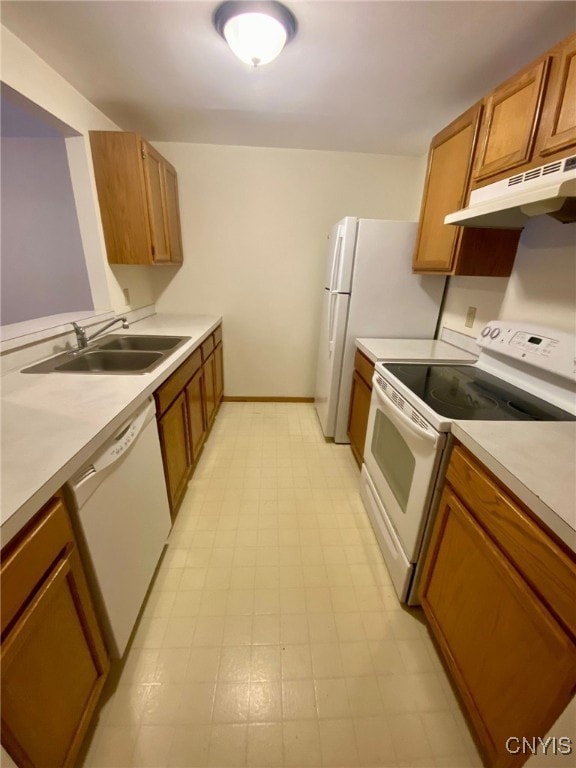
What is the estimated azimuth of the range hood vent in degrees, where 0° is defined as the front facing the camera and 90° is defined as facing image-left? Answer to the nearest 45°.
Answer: approximately 45°

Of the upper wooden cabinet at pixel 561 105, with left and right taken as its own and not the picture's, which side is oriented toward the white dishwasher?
front

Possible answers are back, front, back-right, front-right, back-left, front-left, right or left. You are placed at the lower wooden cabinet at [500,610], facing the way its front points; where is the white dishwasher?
front

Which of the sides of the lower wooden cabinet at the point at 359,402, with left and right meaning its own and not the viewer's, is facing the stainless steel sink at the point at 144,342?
front

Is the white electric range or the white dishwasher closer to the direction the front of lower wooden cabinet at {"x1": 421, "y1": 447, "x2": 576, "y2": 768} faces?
the white dishwasher

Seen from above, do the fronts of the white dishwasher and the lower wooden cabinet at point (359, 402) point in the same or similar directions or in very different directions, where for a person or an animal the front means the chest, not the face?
very different directions

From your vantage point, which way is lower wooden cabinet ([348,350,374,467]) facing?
to the viewer's left

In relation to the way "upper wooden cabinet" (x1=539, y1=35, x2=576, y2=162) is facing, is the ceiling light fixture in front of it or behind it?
in front

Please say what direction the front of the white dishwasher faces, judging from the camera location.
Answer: facing the viewer and to the right of the viewer

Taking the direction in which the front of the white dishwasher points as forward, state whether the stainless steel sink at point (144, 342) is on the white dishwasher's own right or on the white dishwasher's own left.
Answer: on the white dishwasher's own left

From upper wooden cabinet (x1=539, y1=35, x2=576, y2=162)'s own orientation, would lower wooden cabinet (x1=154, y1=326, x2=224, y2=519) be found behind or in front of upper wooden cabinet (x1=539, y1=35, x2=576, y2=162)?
in front

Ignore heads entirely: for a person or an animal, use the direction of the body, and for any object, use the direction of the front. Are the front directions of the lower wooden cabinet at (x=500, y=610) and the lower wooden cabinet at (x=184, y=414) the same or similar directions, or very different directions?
very different directions
